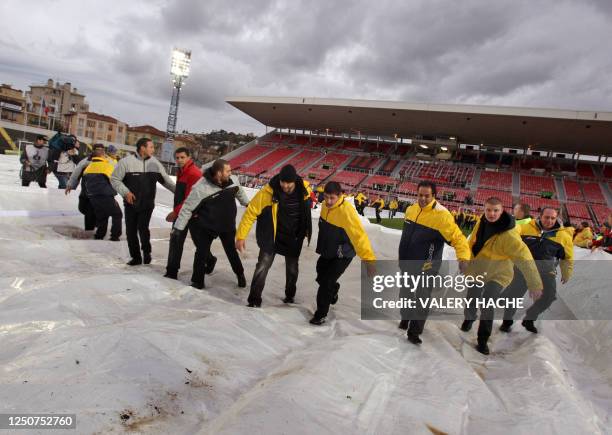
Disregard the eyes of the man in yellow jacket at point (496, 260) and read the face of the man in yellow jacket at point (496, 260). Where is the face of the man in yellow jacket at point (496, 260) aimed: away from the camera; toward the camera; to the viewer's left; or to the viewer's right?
toward the camera

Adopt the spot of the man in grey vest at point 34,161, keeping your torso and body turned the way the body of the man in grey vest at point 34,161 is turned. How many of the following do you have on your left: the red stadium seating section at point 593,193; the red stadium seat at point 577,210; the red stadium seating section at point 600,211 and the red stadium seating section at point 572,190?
4

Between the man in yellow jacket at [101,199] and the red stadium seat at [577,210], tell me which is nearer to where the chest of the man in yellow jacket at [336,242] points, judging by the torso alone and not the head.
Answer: the man in yellow jacket

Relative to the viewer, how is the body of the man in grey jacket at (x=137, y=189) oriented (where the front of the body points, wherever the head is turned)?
toward the camera

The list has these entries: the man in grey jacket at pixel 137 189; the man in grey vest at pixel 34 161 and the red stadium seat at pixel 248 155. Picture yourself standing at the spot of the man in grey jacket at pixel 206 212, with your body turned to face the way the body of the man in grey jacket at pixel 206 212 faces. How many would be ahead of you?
0

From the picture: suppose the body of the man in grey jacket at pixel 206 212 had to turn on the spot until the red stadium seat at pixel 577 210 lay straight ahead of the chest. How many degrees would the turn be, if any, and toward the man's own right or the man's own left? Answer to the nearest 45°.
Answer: approximately 90° to the man's own left

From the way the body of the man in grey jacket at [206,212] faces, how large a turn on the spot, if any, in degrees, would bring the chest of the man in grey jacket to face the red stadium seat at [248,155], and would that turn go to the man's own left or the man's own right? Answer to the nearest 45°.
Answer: approximately 135° to the man's own left

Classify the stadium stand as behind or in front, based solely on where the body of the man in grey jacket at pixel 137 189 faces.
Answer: behind

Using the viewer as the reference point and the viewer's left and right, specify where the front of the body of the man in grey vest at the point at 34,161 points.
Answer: facing the viewer

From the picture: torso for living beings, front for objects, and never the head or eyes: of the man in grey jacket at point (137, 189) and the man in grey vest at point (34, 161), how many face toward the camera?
2

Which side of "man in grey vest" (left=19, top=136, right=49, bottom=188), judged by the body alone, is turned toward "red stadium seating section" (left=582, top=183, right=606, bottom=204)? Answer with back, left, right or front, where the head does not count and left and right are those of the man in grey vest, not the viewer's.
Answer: left

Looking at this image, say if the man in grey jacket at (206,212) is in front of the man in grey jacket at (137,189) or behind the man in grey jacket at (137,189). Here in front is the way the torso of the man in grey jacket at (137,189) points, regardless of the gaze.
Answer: in front

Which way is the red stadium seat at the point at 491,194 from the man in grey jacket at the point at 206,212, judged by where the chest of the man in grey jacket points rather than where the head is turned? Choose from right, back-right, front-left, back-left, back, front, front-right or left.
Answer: left

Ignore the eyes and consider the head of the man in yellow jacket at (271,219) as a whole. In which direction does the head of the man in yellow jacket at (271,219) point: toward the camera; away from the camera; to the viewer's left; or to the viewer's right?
toward the camera

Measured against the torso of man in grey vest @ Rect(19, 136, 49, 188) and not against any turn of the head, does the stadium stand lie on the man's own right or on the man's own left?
on the man's own left
